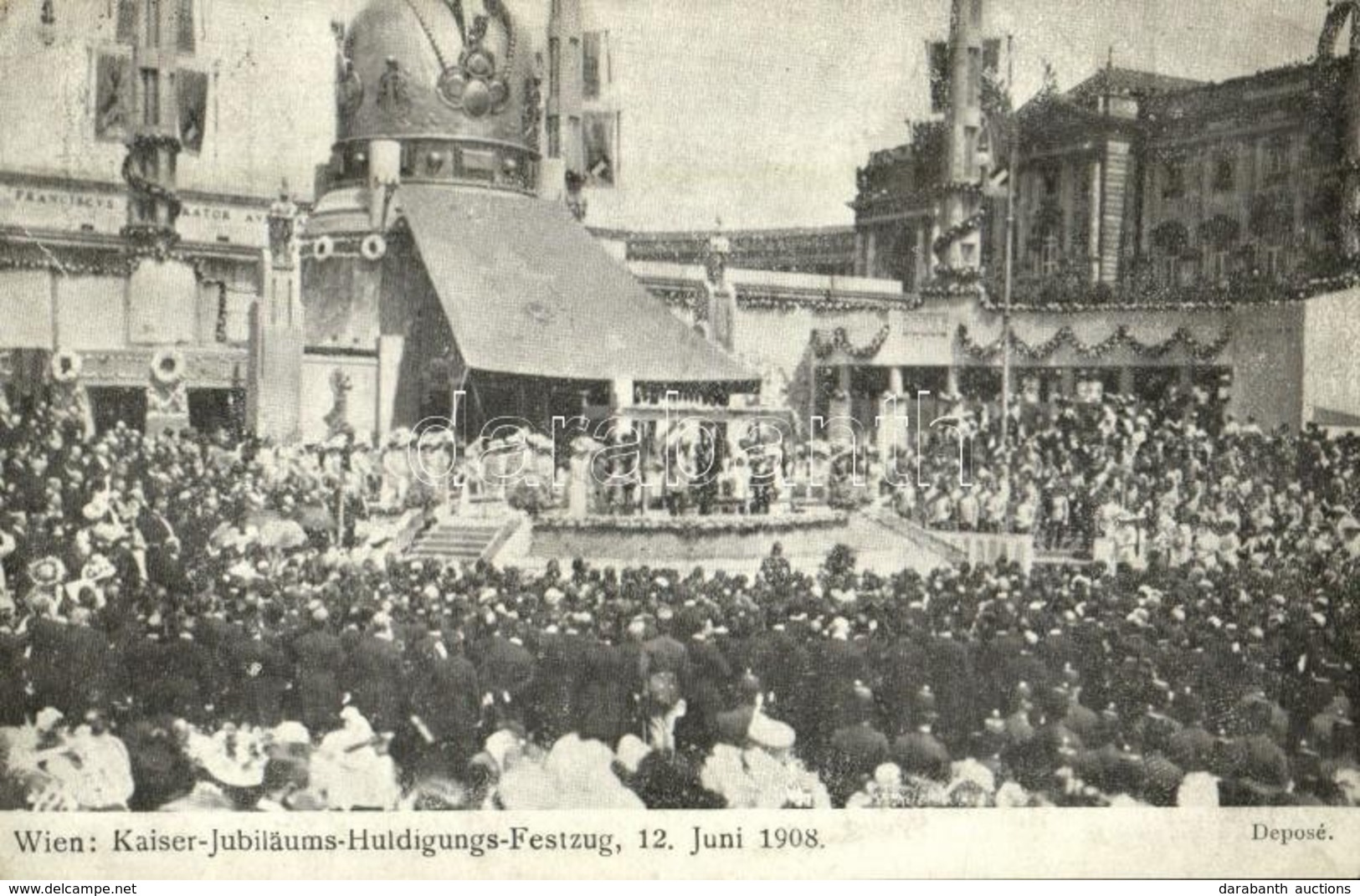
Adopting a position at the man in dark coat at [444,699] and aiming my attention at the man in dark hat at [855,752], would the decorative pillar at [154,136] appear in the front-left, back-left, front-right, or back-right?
back-left

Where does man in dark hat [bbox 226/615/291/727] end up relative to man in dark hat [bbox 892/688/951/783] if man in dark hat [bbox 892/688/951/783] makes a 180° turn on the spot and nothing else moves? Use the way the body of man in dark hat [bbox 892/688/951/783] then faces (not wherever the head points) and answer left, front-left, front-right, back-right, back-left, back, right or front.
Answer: right

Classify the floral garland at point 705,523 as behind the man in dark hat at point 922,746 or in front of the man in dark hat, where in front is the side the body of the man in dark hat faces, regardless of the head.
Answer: in front

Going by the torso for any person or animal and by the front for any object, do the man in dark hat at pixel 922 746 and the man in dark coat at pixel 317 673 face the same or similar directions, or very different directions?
same or similar directions

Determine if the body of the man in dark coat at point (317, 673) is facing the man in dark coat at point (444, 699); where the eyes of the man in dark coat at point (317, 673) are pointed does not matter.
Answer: no

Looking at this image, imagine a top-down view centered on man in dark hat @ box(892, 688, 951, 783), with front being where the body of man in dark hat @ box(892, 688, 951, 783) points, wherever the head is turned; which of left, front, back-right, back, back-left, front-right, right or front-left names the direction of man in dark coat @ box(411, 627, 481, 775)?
left

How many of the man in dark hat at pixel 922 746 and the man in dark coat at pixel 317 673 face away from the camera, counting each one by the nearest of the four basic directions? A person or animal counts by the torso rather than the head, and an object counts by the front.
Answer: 2

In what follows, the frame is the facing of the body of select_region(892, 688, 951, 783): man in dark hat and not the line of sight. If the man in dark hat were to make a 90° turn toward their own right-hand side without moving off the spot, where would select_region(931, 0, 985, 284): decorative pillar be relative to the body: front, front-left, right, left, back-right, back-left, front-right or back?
left

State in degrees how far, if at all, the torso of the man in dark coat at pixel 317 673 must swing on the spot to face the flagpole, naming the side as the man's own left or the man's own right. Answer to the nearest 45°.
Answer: approximately 45° to the man's own right

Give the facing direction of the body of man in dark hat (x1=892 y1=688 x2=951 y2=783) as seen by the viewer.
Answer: away from the camera

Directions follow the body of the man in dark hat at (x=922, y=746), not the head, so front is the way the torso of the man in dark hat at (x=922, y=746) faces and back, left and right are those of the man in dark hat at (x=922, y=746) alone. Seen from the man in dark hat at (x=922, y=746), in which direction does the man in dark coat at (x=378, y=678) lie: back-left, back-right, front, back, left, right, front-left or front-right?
left

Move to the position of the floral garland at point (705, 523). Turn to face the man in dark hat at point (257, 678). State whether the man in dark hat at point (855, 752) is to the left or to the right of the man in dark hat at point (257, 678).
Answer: left

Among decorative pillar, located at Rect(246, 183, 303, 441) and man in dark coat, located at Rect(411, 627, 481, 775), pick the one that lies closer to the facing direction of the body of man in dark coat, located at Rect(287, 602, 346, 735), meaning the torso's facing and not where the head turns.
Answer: the decorative pillar

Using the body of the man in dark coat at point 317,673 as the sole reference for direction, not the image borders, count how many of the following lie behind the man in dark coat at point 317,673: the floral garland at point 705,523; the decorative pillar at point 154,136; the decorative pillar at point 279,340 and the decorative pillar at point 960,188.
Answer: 0

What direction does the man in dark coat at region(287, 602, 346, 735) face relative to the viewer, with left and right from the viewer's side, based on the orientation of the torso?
facing away from the viewer
